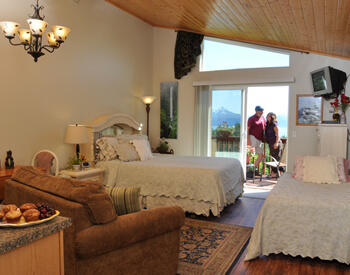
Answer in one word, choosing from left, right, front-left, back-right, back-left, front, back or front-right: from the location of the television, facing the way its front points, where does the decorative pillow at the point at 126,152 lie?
front

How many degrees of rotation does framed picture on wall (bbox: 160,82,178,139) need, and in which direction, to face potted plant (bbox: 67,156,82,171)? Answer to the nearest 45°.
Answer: approximately 45° to its right

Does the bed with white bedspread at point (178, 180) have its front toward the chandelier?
no

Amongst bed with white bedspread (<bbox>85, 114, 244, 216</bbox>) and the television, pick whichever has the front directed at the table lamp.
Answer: the television

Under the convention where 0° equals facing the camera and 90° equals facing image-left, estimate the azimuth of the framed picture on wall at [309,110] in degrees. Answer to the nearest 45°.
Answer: approximately 0°

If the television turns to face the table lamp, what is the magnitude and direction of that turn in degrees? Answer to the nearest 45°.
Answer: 0° — it already faces it

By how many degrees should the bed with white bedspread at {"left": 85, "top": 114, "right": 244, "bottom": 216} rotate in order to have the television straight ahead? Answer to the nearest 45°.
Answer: approximately 45° to its left

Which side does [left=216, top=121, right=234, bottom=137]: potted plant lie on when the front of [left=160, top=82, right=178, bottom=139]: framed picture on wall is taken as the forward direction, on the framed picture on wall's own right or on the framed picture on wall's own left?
on the framed picture on wall's own left

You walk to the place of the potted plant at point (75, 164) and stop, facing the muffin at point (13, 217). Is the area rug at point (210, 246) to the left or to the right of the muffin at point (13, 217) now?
left

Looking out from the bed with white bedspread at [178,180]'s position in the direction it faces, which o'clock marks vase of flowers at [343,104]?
The vase of flowers is roughly at 10 o'clock from the bed with white bedspread.

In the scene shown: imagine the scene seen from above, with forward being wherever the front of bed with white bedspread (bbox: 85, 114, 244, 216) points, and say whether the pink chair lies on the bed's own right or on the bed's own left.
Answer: on the bed's own right

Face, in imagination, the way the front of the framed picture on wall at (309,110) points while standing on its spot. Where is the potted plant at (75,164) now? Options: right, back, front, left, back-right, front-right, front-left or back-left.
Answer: front-right

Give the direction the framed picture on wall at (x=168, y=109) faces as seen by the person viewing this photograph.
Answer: facing the viewer

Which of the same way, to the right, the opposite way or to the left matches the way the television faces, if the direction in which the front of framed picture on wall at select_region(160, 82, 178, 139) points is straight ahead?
to the right

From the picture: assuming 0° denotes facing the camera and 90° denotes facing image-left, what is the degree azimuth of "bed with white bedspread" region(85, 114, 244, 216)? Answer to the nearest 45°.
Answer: approximately 315°

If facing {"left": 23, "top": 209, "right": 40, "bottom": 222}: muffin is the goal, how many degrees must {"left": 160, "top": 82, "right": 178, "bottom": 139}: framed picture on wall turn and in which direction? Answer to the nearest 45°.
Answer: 0° — it already faces it
